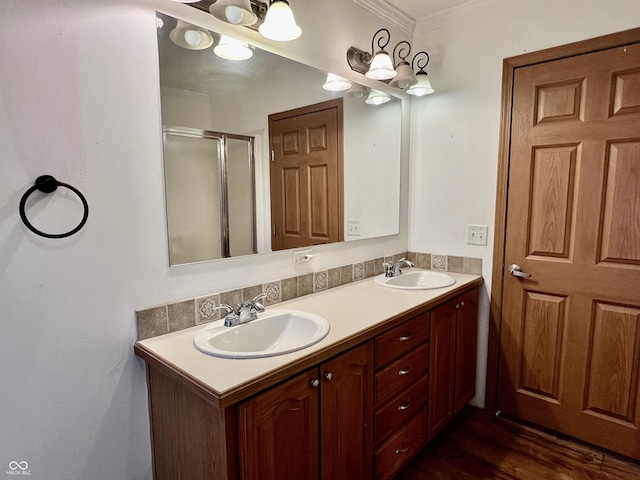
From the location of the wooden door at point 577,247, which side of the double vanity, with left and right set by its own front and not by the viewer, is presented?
left

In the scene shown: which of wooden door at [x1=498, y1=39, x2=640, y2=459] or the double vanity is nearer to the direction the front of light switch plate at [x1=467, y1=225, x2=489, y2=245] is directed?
the double vanity

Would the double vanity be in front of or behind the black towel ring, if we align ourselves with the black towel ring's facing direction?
in front

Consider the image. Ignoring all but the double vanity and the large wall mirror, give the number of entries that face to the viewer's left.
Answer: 0

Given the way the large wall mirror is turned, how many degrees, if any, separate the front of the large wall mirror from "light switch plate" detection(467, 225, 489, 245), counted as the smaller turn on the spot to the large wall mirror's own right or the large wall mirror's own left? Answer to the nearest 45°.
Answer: approximately 45° to the large wall mirror's own left

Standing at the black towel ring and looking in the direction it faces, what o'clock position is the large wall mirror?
The large wall mirror is roughly at 10 o'clock from the black towel ring.

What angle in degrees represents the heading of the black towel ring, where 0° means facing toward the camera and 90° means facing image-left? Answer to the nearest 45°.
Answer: approximately 315°

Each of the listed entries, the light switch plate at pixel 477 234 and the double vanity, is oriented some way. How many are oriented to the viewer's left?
0

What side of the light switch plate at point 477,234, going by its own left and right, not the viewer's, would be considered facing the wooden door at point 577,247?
left

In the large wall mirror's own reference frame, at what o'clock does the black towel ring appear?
The black towel ring is roughly at 3 o'clock from the large wall mirror.

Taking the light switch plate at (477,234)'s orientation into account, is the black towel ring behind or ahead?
ahead

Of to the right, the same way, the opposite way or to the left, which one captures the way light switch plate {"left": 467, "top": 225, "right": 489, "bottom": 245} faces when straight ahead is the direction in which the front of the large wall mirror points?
to the right

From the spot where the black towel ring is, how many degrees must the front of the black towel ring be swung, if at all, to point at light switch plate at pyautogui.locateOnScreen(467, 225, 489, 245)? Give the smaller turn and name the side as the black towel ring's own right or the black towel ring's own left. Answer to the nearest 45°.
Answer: approximately 45° to the black towel ring's own left
